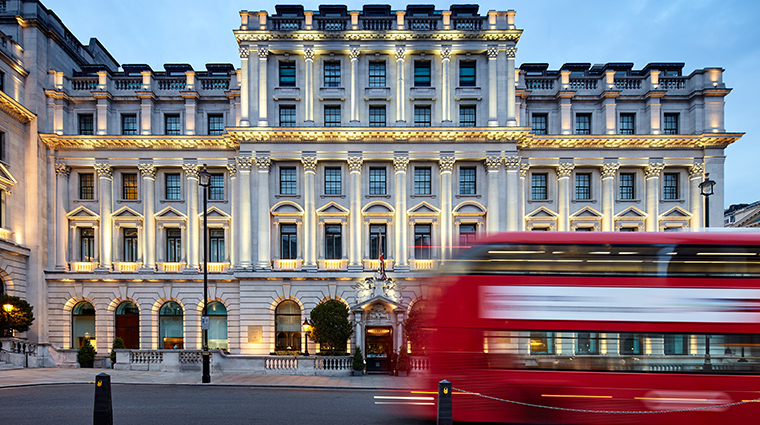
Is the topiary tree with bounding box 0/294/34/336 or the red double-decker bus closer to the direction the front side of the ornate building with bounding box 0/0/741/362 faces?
the red double-decker bus

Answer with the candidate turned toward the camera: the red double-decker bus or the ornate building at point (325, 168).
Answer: the ornate building

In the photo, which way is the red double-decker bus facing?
to the viewer's right

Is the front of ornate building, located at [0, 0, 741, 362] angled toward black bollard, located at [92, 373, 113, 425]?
yes

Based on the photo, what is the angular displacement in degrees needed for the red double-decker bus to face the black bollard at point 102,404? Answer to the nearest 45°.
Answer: approximately 180°

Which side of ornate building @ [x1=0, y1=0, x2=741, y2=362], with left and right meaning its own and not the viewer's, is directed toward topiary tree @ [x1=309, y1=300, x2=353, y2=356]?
front

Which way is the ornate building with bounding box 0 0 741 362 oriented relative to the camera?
toward the camera
